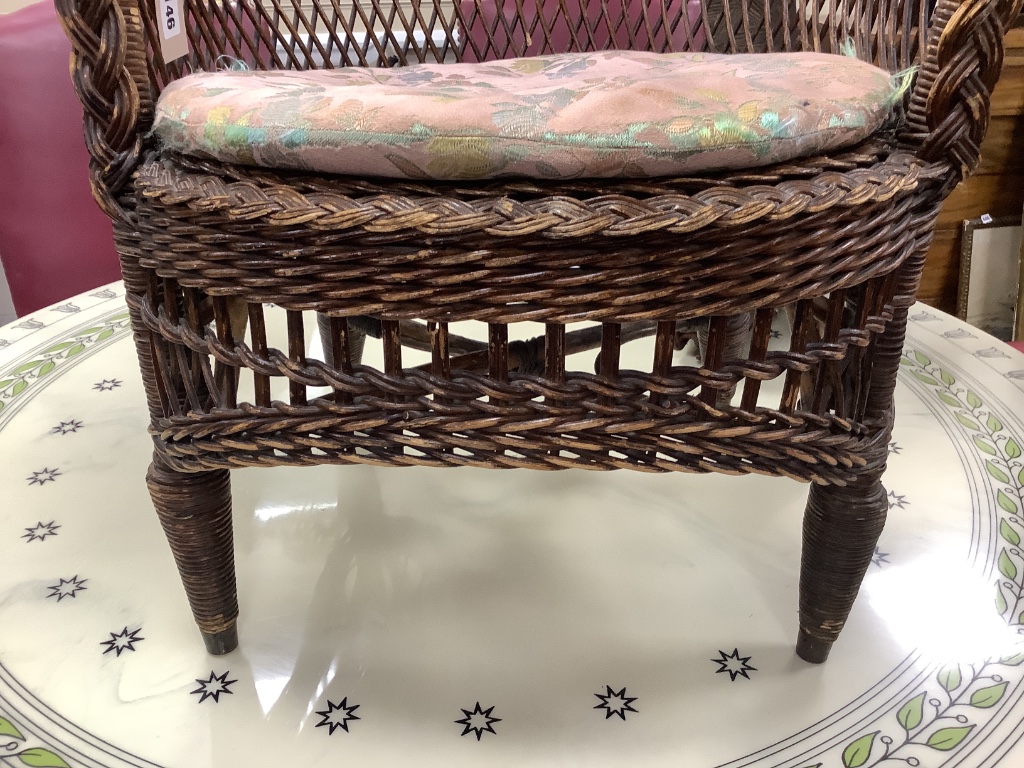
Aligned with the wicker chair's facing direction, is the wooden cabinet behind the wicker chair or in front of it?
behind

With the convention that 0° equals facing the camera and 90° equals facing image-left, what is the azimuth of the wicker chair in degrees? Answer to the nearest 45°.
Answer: approximately 0°
